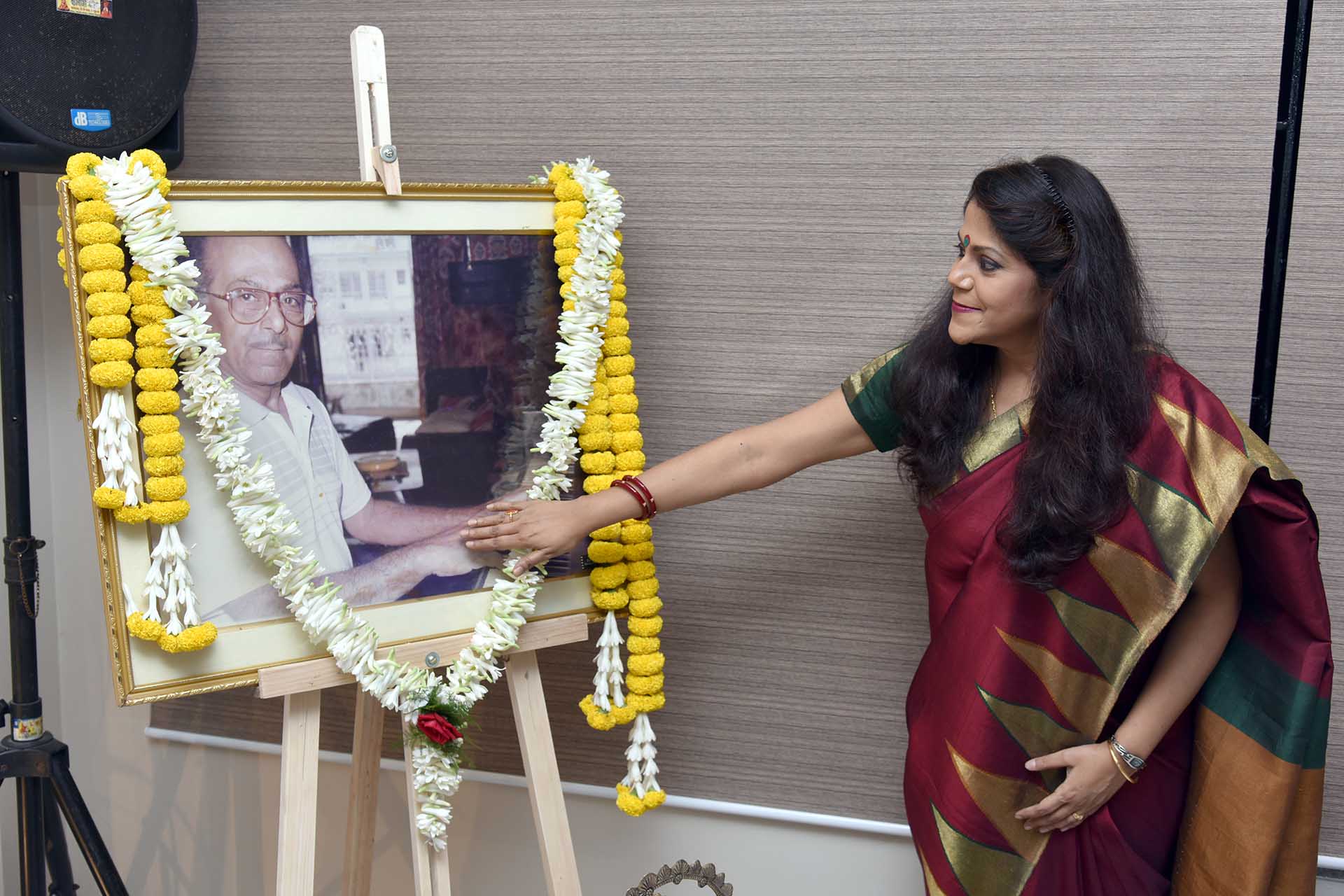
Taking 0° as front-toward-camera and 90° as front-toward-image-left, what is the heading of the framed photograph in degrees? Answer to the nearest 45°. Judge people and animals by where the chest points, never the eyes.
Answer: approximately 315°

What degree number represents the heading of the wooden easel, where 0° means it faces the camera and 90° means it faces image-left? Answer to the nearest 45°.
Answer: approximately 315°

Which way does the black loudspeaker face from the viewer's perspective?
toward the camera

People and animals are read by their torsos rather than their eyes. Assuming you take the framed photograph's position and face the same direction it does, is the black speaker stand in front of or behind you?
behind

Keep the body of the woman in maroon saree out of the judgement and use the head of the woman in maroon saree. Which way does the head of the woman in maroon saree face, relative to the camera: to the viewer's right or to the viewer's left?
to the viewer's left

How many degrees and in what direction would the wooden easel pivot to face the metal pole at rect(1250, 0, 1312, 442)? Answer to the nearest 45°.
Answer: approximately 45° to its left

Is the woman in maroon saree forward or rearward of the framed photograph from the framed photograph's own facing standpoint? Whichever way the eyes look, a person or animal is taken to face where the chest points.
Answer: forward

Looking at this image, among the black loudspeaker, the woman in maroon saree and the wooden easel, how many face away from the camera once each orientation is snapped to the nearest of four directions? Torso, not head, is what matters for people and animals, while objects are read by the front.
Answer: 0

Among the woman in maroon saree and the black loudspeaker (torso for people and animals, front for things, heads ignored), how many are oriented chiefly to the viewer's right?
0

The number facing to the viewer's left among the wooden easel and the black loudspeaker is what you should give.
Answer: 0

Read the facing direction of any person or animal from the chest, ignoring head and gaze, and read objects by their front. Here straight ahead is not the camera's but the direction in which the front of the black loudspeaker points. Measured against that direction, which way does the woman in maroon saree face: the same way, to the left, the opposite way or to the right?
to the right
